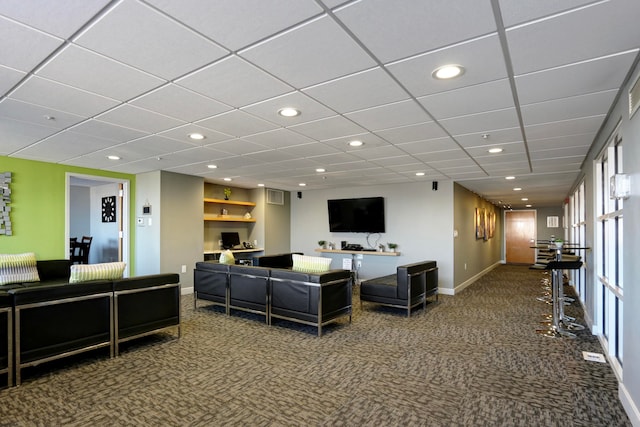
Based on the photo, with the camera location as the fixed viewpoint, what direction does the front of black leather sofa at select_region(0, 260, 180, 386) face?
facing away from the viewer and to the left of the viewer

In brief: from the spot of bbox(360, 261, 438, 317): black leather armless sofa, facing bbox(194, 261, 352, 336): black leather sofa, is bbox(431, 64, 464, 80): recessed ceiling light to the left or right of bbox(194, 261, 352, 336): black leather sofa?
left

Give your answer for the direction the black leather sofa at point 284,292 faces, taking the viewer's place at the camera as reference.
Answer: facing away from the viewer and to the right of the viewer

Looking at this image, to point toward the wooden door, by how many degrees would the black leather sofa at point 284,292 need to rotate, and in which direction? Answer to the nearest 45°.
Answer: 0° — it already faces it

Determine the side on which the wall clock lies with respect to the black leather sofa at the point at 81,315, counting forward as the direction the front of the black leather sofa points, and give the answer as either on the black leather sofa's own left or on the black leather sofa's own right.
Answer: on the black leather sofa's own right

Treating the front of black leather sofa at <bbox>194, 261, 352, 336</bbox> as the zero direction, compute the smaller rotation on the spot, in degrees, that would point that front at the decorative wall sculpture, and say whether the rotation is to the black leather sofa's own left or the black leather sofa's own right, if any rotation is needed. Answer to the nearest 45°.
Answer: approximately 135° to the black leather sofa's own left

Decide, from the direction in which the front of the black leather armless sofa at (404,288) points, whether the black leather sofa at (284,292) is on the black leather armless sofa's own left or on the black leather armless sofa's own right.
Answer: on the black leather armless sofa's own left

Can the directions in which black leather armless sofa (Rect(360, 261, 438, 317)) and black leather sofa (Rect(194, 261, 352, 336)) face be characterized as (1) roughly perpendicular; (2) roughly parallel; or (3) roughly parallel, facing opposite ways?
roughly perpendicular
